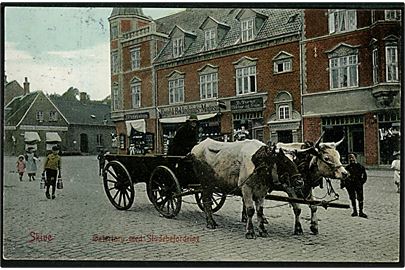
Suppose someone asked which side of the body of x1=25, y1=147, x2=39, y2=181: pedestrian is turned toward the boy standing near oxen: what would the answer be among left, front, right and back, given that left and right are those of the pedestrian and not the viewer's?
front

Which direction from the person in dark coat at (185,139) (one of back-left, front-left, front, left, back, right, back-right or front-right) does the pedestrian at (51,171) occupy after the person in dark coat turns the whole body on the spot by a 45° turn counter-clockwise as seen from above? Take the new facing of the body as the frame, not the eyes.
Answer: back

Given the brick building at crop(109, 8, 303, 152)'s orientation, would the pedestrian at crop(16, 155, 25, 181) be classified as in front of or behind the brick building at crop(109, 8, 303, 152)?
in front

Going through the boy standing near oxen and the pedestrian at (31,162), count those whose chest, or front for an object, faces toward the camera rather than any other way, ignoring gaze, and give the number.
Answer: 2

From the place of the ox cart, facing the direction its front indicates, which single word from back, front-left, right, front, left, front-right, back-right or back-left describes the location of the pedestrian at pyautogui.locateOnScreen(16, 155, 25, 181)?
back-right

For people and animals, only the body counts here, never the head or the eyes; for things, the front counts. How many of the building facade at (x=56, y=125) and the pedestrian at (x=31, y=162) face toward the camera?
2

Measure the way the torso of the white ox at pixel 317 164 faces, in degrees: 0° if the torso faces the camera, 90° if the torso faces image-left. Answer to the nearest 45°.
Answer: approximately 315°

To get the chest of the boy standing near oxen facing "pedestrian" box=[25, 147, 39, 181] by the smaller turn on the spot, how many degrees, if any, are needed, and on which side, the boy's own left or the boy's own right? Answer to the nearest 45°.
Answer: approximately 90° to the boy's own right

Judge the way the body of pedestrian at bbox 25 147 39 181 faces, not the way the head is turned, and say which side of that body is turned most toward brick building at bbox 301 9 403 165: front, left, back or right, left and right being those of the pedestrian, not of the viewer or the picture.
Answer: left
